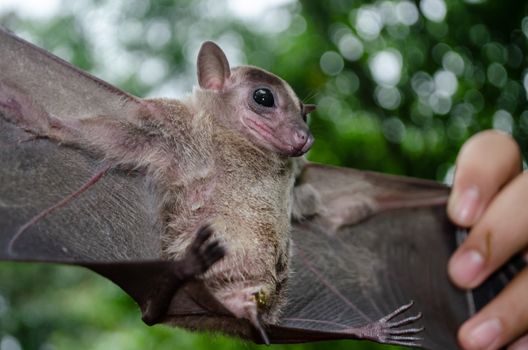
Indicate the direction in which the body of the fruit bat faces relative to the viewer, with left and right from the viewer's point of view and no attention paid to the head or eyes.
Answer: facing the viewer and to the right of the viewer
